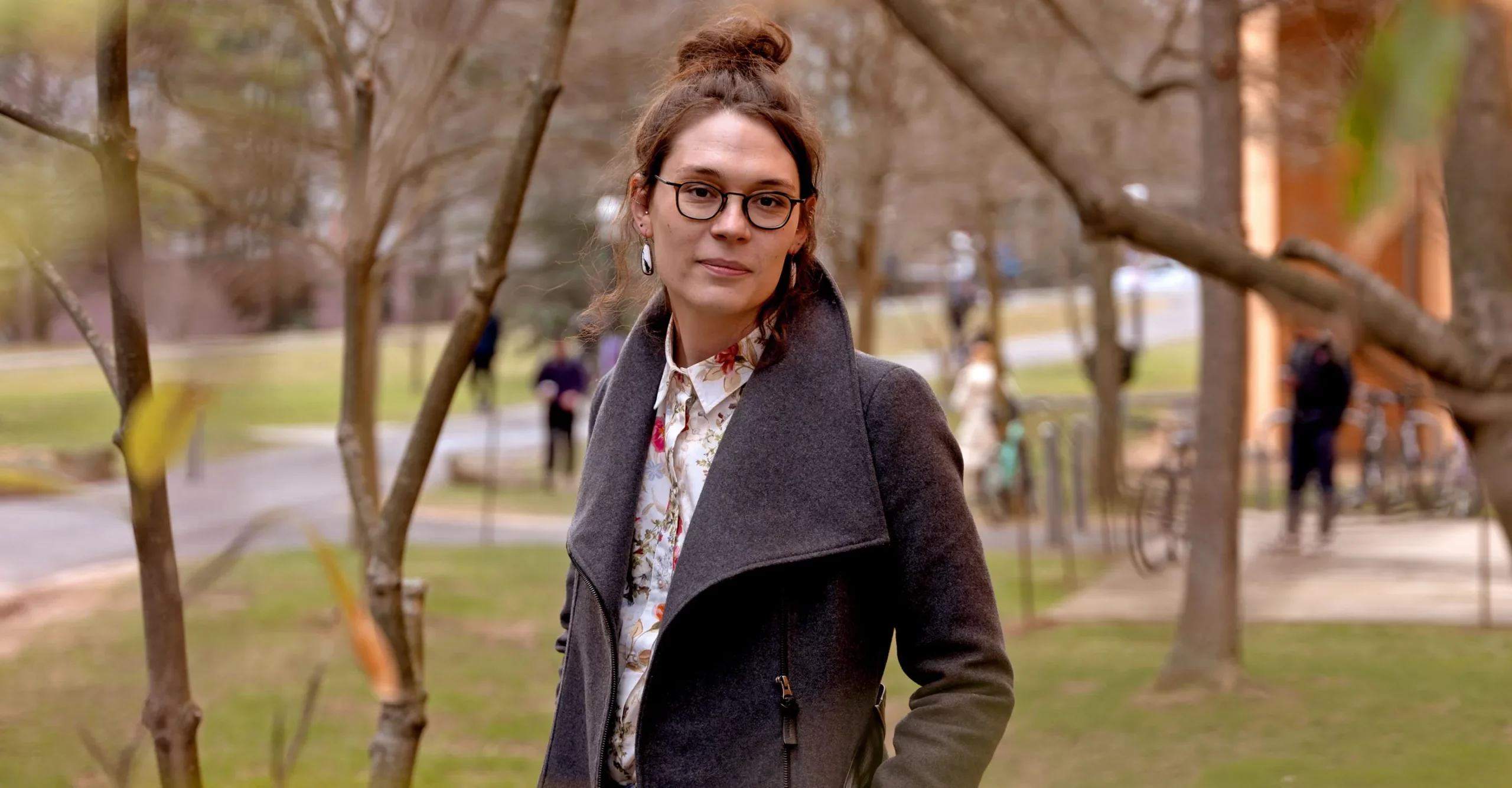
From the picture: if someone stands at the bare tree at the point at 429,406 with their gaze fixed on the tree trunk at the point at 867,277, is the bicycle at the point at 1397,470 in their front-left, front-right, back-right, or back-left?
front-right

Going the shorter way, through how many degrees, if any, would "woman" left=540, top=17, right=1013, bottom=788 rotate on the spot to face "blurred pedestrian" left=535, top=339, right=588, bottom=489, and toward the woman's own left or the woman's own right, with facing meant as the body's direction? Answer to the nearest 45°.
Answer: approximately 135° to the woman's own right

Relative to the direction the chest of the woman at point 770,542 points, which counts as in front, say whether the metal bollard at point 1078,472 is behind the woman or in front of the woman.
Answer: behind

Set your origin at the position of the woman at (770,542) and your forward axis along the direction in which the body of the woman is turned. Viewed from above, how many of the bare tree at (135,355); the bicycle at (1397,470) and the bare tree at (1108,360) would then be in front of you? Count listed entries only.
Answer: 1

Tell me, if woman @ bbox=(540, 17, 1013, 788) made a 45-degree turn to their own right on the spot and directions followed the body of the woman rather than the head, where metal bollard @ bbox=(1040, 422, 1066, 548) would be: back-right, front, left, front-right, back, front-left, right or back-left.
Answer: right

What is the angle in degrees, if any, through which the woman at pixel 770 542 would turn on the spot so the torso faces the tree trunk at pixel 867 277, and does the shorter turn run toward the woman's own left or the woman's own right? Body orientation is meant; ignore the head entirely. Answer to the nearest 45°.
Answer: approximately 135° to the woman's own right

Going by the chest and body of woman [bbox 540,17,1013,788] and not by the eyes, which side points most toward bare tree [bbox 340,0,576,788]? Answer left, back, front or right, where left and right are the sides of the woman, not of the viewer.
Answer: right

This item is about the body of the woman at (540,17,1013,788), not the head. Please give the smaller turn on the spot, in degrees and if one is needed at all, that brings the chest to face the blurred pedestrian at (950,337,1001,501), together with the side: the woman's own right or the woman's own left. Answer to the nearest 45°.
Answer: approximately 135° to the woman's own right

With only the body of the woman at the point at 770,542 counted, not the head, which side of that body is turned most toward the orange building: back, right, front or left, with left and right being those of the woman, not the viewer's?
back

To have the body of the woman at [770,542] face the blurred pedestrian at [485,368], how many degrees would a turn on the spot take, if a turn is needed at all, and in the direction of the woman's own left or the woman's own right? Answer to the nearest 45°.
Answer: approximately 135° to the woman's own right

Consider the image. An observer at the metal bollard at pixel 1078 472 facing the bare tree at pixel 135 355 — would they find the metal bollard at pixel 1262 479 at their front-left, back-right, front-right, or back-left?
back-left

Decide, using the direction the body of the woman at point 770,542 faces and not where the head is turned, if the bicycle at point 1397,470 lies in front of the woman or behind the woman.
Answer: behind

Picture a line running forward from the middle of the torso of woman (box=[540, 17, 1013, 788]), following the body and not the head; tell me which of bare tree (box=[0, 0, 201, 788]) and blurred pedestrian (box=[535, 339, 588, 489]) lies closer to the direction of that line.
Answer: the bare tree
